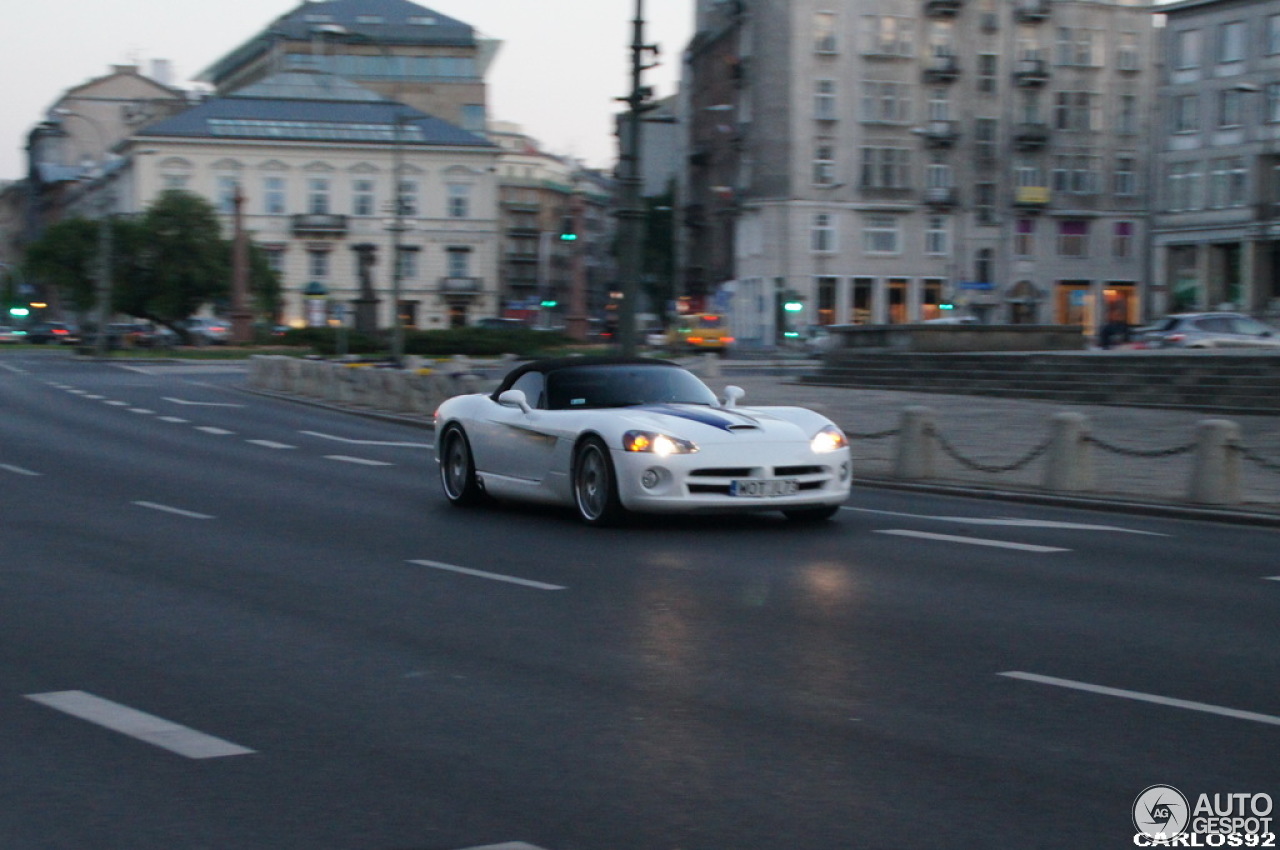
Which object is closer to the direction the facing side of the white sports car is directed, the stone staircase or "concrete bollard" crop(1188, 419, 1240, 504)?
the concrete bollard

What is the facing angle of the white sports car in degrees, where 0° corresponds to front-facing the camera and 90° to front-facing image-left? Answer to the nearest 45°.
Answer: approximately 315°

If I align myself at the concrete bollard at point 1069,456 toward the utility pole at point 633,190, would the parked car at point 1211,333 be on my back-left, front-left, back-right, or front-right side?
front-right

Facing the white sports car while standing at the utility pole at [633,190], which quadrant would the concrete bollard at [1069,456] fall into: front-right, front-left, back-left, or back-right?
front-left

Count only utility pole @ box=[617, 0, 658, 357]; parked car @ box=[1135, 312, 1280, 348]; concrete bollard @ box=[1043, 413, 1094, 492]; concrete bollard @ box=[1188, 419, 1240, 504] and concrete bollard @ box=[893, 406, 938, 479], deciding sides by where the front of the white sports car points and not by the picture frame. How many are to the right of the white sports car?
0

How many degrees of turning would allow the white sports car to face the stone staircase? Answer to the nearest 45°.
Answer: approximately 90° to its left

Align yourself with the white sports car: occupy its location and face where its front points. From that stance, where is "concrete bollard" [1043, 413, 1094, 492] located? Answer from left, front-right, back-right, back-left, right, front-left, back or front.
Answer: left

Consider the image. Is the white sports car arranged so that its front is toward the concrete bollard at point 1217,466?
no

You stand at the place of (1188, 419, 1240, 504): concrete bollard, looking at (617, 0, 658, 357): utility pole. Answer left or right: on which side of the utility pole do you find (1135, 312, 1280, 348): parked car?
right

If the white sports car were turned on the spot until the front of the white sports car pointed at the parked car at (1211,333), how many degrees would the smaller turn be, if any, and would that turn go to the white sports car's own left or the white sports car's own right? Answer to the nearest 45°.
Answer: approximately 90° to the white sports car's own left

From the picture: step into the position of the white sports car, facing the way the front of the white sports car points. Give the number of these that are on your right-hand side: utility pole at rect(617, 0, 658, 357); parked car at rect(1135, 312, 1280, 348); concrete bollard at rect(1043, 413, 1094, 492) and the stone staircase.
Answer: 0

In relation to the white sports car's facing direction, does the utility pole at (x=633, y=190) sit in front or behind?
behind

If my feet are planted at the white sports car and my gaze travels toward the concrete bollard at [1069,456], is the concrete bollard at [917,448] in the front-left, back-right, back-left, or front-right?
front-left

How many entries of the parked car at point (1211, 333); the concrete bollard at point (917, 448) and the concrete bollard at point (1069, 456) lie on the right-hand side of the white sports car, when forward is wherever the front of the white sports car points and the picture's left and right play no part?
0

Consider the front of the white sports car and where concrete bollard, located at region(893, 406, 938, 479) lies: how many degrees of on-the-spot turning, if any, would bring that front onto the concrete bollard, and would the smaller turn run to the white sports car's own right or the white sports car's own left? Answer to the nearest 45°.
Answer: approximately 90° to the white sports car's own left
